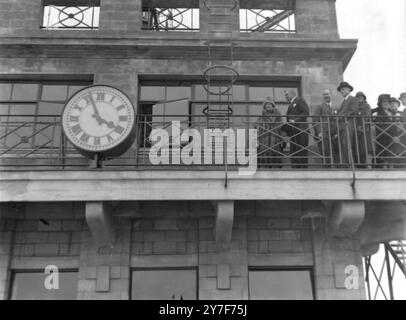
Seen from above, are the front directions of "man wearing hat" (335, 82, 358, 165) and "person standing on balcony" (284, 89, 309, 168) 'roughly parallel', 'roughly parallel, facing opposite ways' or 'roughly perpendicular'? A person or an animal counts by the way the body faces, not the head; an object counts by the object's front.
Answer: roughly parallel

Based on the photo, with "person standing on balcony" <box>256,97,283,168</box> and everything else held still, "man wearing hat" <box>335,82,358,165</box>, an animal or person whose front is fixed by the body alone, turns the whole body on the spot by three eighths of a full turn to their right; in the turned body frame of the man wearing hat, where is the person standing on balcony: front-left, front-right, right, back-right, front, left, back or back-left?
left

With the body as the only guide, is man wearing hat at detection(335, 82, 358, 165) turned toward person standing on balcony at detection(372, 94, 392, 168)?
no

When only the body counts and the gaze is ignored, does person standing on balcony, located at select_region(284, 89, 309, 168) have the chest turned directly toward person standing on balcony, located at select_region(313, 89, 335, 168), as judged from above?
no

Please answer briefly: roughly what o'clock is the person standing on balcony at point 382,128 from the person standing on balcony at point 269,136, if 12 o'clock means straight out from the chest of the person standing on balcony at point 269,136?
the person standing on balcony at point 382,128 is roughly at 9 o'clock from the person standing on balcony at point 269,136.

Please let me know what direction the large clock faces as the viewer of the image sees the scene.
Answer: facing the viewer

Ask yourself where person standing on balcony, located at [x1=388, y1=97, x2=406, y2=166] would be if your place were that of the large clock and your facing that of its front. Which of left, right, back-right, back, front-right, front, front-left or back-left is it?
left

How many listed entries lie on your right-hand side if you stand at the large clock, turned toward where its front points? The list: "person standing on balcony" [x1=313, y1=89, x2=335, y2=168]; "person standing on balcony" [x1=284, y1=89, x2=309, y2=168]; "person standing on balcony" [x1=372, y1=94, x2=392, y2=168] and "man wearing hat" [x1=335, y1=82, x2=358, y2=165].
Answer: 0

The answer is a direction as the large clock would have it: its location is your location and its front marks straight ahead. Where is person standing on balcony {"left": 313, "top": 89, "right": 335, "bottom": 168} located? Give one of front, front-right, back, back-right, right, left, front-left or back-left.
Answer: left

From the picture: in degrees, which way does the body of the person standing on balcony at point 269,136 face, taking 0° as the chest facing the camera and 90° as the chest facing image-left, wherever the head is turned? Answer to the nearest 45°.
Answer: approximately 0°

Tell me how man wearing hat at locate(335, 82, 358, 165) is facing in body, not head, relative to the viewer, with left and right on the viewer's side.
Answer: facing the viewer and to the left of the viewer

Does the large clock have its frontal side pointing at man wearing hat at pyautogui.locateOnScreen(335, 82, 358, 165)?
no

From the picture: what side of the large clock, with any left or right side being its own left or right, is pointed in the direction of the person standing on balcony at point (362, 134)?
left
